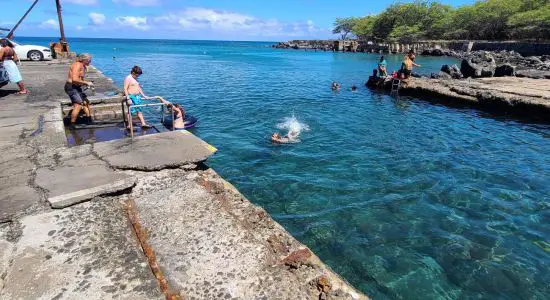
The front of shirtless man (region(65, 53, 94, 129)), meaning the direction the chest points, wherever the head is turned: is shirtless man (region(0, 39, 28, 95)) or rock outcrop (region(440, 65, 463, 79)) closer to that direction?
the rock outcrop

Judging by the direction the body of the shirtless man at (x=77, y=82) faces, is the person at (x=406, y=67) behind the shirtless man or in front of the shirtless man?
in front

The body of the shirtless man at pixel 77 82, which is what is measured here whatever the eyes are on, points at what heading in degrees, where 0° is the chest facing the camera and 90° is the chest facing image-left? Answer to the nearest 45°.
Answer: approximately 270°

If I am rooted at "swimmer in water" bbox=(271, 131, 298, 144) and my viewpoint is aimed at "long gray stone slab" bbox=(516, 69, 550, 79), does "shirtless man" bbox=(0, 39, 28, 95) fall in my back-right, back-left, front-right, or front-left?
back-left

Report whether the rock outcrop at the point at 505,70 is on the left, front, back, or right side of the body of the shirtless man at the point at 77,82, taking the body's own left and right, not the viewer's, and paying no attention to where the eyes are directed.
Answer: front

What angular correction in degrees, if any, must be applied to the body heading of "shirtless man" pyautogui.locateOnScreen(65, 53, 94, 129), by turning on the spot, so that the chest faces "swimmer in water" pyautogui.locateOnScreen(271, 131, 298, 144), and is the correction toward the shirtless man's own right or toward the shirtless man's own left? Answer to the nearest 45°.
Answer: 0° — they already face them
